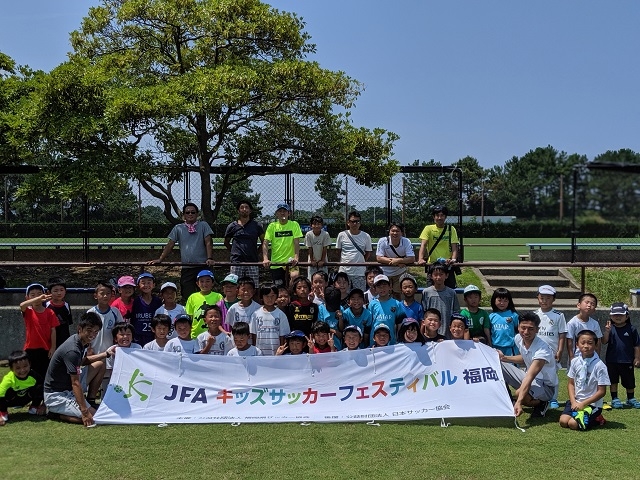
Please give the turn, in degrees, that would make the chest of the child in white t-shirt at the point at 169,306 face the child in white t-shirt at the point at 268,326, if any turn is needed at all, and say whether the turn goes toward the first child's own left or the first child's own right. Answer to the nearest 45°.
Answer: approximately 45° to the first child's own left

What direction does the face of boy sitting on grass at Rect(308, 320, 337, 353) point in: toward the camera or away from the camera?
toward the camera

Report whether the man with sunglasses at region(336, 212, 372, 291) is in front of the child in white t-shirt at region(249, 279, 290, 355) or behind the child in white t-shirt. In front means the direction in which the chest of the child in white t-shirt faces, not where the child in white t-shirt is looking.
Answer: behind

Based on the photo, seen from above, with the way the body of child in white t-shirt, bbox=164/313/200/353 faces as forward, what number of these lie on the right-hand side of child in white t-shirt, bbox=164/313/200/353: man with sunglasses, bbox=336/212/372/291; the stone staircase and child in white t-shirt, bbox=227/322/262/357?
0

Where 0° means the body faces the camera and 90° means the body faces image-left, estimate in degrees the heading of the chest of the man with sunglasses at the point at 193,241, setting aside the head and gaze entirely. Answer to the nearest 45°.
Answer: approximately 0°

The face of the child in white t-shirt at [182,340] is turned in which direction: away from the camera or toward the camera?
toward the camera

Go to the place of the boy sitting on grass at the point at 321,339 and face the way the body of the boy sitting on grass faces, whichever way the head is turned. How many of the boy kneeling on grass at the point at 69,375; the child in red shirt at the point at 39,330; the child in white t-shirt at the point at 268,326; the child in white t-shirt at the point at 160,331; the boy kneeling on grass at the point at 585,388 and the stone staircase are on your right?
4

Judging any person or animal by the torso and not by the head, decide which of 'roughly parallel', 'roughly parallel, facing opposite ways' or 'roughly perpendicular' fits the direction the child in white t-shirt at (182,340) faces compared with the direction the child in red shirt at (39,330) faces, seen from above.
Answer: roughly parallel

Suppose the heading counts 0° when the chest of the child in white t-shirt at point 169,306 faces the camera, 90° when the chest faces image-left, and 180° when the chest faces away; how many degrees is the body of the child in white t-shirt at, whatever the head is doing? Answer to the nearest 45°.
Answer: approximately 0°

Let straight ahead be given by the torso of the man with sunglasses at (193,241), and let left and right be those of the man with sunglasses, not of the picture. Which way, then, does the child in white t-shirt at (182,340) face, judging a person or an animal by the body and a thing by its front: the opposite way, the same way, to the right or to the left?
the same way

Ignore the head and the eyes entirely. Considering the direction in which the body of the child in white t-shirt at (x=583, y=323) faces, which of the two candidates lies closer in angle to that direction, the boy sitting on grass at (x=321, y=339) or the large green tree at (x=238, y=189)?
the boy sitting on grass

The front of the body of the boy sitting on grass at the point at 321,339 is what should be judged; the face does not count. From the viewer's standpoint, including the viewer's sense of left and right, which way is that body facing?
facing the viewer

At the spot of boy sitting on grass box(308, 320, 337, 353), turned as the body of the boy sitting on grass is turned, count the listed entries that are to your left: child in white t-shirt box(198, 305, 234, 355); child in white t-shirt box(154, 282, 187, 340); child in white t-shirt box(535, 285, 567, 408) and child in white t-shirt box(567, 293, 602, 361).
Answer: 2

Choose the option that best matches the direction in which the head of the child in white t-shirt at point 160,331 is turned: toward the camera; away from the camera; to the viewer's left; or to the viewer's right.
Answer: toward the camera

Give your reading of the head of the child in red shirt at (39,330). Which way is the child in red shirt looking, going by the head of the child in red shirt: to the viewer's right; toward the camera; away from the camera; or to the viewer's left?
toward the camera

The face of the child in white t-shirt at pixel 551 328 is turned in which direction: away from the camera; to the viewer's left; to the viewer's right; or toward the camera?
toward the camera
